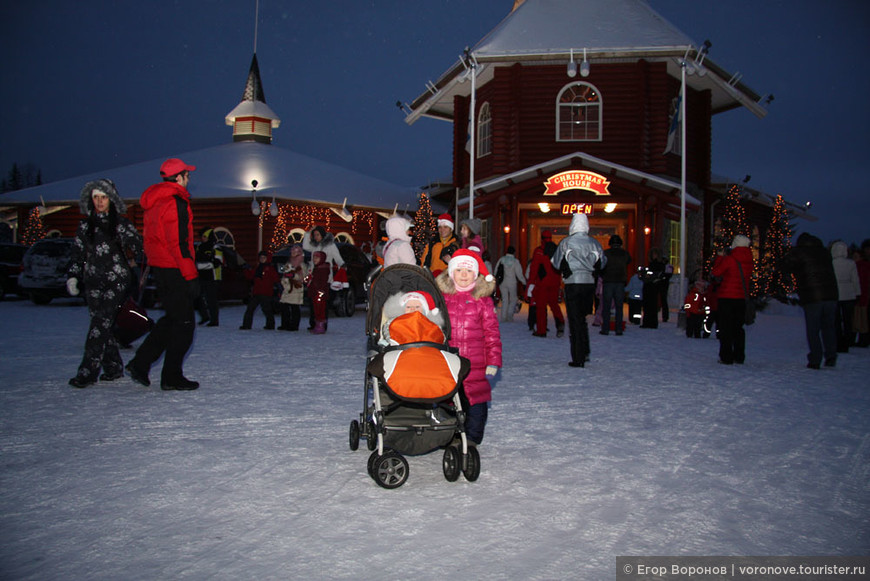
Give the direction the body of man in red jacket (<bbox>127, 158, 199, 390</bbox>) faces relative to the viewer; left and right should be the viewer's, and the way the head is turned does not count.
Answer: facing to the right of the viewer

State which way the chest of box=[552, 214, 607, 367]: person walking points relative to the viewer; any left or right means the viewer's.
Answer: facing away from the viewer

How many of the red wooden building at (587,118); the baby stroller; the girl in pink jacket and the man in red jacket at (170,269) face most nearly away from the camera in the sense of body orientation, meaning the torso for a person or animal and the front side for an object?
0

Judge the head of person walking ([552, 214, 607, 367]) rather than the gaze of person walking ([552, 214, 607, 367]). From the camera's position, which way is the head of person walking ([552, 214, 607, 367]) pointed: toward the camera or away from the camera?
away from the camera

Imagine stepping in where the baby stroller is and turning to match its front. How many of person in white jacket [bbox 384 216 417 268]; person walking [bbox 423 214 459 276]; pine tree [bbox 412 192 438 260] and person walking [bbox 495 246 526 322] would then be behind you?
4

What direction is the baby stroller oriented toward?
toward the camera

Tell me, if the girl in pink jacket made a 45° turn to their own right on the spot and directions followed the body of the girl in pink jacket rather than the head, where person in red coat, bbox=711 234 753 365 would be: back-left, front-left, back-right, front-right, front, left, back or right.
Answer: back

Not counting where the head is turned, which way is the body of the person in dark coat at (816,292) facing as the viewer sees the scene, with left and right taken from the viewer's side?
facing away from the viewer and to the left of the viewer

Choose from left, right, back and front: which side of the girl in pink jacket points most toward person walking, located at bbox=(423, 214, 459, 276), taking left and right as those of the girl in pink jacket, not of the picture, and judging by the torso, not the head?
back

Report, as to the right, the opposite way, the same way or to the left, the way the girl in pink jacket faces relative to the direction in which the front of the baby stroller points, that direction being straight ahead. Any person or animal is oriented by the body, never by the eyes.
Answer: the same way

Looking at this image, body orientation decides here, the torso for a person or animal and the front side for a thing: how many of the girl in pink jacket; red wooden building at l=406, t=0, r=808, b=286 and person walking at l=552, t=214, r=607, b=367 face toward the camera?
2

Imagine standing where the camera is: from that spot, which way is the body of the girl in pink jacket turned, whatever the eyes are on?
toward the camera

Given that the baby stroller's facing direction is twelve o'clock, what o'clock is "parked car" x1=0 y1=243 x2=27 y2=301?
The parked car is roughly at 5 o'clock from the baby stroller.

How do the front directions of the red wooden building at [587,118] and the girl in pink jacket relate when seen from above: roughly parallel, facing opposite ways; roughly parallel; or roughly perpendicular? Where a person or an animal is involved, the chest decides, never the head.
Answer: roughly parallel

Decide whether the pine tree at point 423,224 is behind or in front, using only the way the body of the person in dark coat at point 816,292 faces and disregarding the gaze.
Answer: in front

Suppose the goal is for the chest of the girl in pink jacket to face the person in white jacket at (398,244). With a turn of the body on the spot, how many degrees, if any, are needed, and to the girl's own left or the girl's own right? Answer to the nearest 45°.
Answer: approximately 180°

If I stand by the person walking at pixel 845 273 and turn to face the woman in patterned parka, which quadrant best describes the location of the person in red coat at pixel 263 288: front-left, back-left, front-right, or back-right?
front-right

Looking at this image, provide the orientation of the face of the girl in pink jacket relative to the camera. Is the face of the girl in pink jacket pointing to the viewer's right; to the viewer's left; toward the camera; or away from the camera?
toward the camera

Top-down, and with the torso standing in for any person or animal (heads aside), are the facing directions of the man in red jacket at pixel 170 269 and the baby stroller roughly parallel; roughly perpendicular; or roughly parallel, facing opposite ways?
roughly perpendicular
